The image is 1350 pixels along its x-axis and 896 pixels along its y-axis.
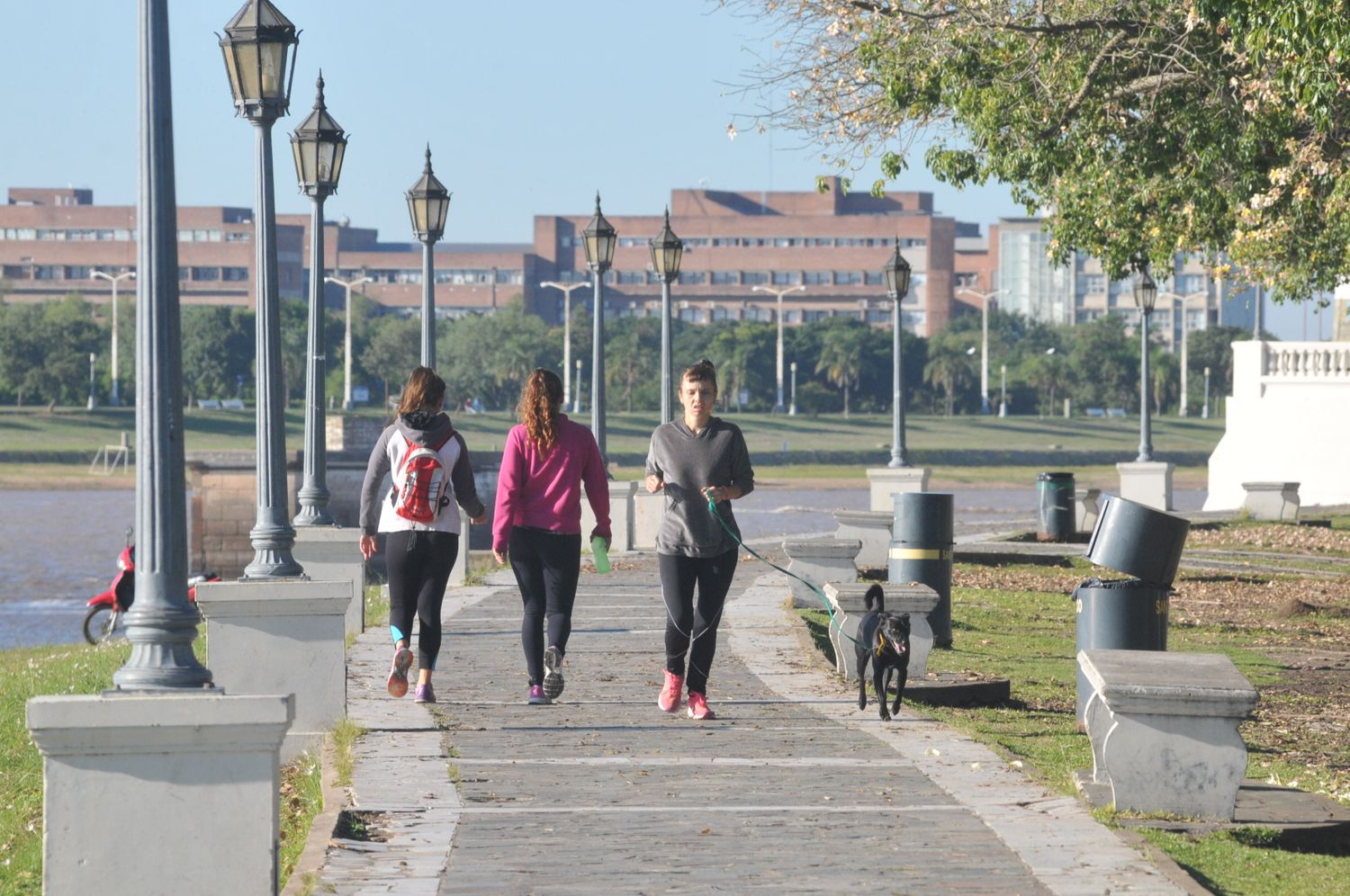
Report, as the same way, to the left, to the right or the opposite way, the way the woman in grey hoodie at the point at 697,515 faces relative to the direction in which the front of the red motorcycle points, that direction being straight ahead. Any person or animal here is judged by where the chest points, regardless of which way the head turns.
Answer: to the left

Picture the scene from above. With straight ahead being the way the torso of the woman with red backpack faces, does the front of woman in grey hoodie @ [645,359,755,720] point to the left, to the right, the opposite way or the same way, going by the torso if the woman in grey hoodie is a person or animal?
the opposite way

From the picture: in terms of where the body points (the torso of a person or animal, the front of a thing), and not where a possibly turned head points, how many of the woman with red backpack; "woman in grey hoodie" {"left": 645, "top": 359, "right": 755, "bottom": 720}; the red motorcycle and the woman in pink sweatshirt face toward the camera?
1

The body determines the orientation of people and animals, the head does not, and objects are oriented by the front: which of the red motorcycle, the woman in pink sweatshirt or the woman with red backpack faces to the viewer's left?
the red motorcycle

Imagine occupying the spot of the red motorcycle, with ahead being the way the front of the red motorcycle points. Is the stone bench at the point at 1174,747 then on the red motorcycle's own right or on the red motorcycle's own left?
on the red motorcycle's own left

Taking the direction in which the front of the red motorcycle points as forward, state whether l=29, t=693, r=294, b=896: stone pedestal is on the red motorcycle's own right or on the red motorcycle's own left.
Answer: on the red motorcycle's own left

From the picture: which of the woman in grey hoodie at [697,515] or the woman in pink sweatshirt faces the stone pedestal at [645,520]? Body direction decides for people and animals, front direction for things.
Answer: the woman in pink sweatshirt

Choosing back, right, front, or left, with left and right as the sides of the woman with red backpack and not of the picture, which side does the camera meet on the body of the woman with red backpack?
back

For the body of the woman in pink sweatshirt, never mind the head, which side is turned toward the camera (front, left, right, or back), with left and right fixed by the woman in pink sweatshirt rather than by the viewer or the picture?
back

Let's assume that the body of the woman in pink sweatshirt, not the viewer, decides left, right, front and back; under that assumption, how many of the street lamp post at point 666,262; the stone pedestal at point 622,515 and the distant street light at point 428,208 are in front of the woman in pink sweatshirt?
3

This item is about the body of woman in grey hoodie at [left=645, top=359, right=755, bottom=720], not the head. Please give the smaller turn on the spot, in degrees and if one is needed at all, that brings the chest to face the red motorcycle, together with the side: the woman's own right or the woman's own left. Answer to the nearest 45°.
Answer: approximately 135° to the woman's own right

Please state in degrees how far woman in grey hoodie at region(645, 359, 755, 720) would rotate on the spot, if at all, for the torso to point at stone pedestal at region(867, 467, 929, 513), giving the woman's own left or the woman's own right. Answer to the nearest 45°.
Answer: approximately 180°

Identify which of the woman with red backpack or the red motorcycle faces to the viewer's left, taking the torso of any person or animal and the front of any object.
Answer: the red motorcycle

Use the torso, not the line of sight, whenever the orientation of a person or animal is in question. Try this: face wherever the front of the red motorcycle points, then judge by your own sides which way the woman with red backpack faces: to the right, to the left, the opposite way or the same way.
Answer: to the right

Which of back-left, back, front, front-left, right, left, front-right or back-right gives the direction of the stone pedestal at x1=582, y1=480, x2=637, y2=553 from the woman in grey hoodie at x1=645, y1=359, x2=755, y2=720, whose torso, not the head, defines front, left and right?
back

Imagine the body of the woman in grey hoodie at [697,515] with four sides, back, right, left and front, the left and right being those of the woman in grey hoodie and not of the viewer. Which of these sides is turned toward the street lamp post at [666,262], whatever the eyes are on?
back

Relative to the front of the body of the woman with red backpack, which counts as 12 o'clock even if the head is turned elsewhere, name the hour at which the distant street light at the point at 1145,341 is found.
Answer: The distant street light is roughly at 1 o'clock from the woman with red backpack.
